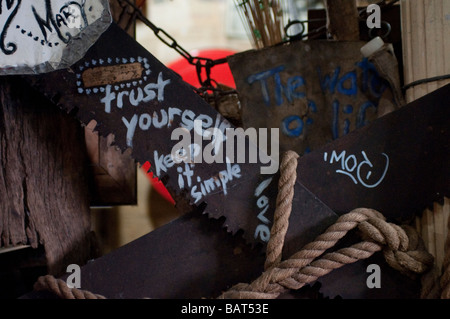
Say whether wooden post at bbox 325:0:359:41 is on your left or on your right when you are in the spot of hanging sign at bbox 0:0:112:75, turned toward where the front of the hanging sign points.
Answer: on your left

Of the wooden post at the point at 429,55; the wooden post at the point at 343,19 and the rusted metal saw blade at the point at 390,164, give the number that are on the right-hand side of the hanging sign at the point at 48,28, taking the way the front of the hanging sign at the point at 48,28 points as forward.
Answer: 0

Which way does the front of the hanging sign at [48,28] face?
toward the camera

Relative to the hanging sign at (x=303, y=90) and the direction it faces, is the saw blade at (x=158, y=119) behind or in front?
in front

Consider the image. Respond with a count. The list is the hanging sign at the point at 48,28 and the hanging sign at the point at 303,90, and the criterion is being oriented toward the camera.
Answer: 2

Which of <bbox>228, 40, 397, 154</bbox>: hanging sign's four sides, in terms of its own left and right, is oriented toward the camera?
front

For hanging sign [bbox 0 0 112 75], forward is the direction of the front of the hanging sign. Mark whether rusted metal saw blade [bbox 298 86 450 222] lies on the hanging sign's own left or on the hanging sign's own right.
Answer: on the hanging sign's own left

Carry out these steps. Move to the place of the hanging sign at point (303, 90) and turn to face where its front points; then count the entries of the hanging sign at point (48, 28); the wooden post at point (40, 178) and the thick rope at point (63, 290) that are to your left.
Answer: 0

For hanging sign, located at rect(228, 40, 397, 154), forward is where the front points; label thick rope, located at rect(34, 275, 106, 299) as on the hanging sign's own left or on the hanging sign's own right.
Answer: on the hanging sign's own right
